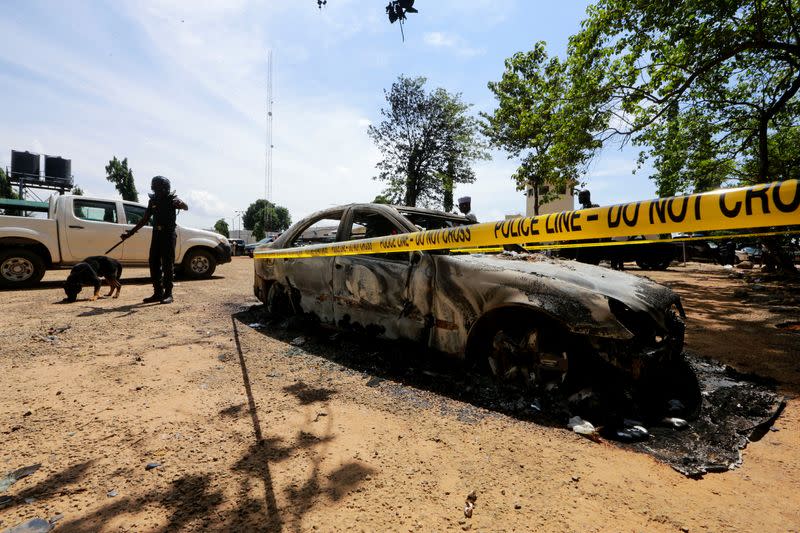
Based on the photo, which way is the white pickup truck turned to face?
to the viewer's right

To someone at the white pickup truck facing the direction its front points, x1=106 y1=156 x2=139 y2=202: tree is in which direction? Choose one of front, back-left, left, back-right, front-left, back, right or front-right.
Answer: left

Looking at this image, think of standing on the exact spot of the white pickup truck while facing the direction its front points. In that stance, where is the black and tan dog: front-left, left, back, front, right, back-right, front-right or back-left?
right

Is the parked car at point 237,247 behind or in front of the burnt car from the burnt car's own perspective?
behind

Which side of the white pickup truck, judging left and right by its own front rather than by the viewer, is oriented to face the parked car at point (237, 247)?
left

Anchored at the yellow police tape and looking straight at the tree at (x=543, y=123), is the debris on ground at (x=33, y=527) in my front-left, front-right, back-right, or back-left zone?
back-left

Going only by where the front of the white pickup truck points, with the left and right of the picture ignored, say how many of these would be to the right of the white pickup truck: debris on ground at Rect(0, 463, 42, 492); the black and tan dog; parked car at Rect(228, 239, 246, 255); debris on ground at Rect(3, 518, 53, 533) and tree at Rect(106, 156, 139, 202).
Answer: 3

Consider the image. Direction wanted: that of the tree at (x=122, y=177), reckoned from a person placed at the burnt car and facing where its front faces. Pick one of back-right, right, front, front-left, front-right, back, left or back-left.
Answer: back

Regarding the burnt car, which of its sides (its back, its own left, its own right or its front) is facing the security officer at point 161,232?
back

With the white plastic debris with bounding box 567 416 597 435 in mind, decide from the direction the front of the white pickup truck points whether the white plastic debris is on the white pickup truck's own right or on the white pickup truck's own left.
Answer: on the white pickup truck's own right

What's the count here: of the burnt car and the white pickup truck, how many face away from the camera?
0
